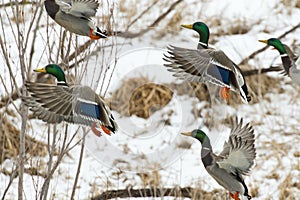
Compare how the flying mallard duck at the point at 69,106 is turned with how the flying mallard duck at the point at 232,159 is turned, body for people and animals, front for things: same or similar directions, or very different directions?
same or similar directions

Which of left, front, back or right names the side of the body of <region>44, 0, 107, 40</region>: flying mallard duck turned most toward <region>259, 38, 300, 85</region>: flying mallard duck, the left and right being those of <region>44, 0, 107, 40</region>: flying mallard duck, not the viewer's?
back

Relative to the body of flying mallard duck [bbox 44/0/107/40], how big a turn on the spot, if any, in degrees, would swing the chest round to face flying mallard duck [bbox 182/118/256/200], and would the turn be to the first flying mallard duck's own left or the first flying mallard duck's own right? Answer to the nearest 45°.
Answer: approximately 180°

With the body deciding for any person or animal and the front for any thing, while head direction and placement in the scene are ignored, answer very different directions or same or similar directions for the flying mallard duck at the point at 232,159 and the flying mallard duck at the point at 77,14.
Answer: same or similar directions

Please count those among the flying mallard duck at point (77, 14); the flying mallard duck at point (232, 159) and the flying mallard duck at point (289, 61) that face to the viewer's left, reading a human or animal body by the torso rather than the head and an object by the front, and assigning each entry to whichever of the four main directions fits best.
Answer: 3

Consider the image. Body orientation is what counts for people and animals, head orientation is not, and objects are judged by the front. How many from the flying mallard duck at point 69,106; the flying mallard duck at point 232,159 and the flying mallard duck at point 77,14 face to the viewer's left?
3

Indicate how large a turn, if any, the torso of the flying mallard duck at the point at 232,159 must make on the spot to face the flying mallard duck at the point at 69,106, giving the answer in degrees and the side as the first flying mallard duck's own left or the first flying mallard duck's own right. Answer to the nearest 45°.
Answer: approximately 45° to the first flying mallard duck's own left

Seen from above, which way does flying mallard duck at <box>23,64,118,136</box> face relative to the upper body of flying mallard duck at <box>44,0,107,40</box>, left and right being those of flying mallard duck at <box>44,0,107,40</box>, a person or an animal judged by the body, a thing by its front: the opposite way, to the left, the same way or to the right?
the same way

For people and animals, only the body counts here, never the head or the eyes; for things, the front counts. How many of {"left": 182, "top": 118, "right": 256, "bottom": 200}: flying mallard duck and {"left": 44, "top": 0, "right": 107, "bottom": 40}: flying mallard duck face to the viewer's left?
2

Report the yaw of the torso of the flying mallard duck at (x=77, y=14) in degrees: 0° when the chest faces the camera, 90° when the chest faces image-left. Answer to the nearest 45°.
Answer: approximately 90°

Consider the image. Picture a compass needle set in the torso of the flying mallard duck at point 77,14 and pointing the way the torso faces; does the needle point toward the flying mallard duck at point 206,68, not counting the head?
no

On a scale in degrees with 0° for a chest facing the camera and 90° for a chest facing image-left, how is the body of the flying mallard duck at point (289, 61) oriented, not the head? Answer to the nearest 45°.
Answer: approximately 90°

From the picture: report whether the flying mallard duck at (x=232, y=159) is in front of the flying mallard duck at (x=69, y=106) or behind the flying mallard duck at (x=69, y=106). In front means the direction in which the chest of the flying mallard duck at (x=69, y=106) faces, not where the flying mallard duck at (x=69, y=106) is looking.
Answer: behind

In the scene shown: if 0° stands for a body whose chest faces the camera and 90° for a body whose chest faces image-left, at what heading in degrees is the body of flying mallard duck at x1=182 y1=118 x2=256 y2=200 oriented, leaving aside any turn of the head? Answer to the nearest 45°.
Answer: approximately 90°

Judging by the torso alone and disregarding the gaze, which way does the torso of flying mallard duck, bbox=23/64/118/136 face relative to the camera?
to the viewer's left
